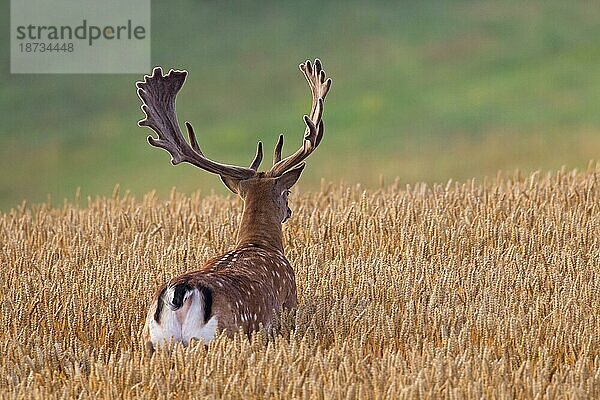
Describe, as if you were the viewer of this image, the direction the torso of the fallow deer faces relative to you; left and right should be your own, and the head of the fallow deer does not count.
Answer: facing away from the viewer and to the right of the viewer
